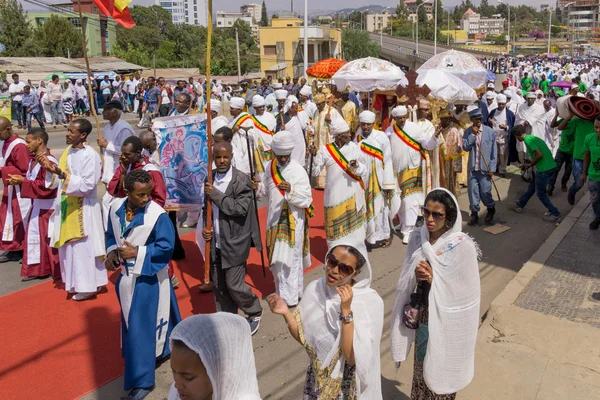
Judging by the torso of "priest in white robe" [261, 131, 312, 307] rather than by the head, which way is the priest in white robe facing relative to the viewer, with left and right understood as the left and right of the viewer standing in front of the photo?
facing the viewer

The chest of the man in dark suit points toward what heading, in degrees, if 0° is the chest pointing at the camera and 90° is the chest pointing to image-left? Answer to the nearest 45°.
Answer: approximately 45°

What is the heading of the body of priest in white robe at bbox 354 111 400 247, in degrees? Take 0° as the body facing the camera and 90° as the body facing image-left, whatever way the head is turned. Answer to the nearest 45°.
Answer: approximately 45°

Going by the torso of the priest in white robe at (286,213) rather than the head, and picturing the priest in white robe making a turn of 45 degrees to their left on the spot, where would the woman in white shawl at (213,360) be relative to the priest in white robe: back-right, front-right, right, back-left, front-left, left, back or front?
front-right

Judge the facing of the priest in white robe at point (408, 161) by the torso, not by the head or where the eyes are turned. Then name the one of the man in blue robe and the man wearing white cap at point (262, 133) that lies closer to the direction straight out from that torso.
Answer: the man in blue robe

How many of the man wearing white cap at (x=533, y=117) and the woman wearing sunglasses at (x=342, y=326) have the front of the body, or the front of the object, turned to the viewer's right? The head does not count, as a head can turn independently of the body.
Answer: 0

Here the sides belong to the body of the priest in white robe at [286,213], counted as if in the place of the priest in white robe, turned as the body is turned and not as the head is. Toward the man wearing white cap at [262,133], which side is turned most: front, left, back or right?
back

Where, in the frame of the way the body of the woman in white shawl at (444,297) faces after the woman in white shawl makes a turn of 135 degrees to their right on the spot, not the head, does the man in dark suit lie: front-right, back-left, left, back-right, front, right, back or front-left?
front-left

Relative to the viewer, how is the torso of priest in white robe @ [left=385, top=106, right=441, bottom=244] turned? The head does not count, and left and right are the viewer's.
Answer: facing the viewer and to the left of the viewer

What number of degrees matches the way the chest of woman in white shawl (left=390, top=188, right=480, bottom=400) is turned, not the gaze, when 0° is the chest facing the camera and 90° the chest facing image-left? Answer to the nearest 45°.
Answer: approximately 45°
